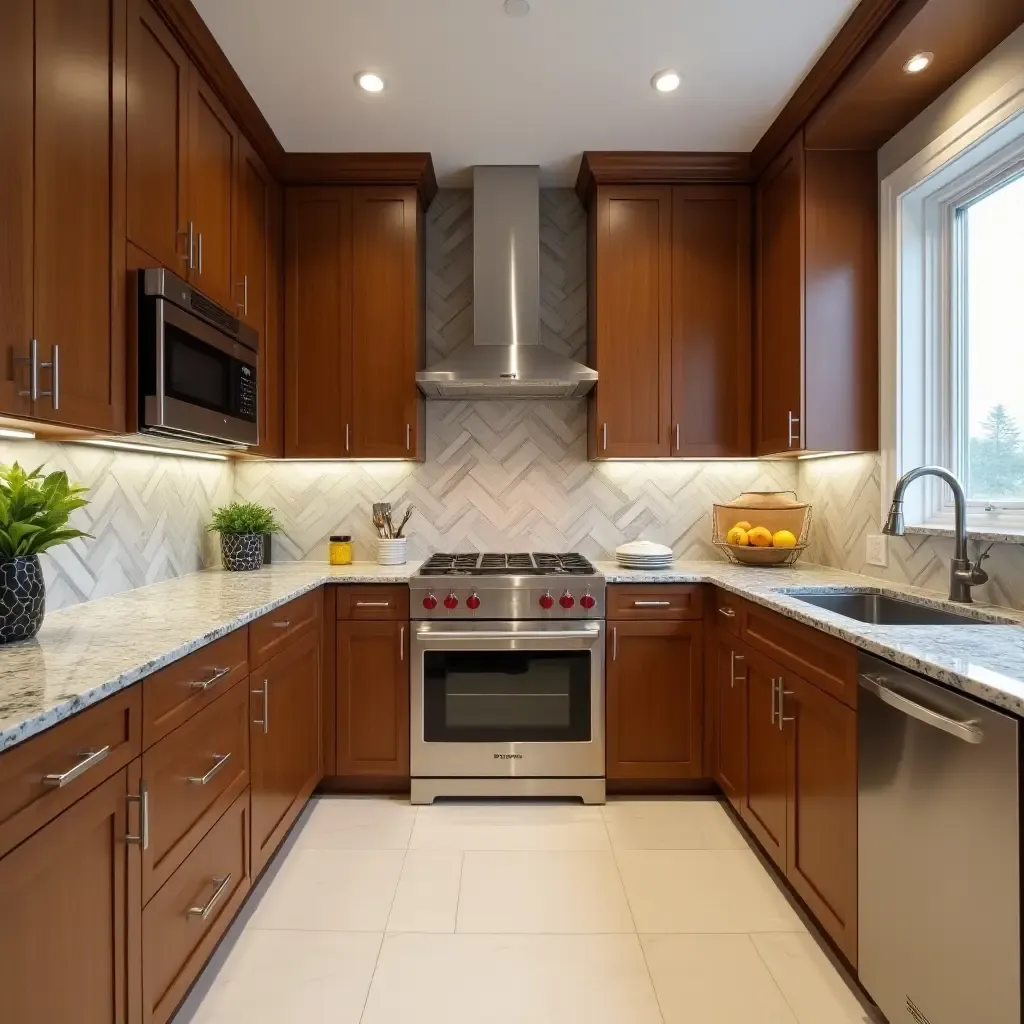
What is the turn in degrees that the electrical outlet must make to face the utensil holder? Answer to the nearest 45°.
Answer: approximately 45° to its right

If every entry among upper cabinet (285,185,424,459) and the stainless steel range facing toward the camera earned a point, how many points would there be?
2

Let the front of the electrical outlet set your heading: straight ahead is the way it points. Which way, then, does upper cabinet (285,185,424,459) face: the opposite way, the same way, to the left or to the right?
to the left

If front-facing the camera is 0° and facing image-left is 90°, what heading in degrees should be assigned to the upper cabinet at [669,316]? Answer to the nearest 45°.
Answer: approximately 0°

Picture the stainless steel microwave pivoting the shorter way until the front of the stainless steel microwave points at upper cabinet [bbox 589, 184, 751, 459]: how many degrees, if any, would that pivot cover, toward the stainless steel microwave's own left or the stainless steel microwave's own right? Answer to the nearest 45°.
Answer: approximately 45° to the stainless steel microwave's own left

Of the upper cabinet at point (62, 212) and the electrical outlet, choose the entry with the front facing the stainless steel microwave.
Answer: the electrical outlet

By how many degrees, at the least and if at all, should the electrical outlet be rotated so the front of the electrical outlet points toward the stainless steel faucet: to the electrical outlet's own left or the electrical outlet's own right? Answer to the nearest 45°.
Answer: approximately 45° to the electrical outlet's own left

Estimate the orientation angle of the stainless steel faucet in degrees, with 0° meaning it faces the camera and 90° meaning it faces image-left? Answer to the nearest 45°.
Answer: approximately 45°

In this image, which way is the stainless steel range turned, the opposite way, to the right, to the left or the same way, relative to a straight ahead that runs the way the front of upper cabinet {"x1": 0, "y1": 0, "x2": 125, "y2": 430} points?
to the right

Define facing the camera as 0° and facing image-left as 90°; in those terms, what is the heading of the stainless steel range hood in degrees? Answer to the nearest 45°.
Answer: approximately 0°

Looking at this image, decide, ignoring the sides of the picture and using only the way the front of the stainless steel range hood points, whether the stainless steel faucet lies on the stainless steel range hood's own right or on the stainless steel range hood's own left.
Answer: on the stainless steel range hood's own left

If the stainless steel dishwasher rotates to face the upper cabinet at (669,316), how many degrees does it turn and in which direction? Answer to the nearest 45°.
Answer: approximately 90° to its right

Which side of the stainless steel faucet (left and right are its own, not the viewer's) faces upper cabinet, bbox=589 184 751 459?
right
